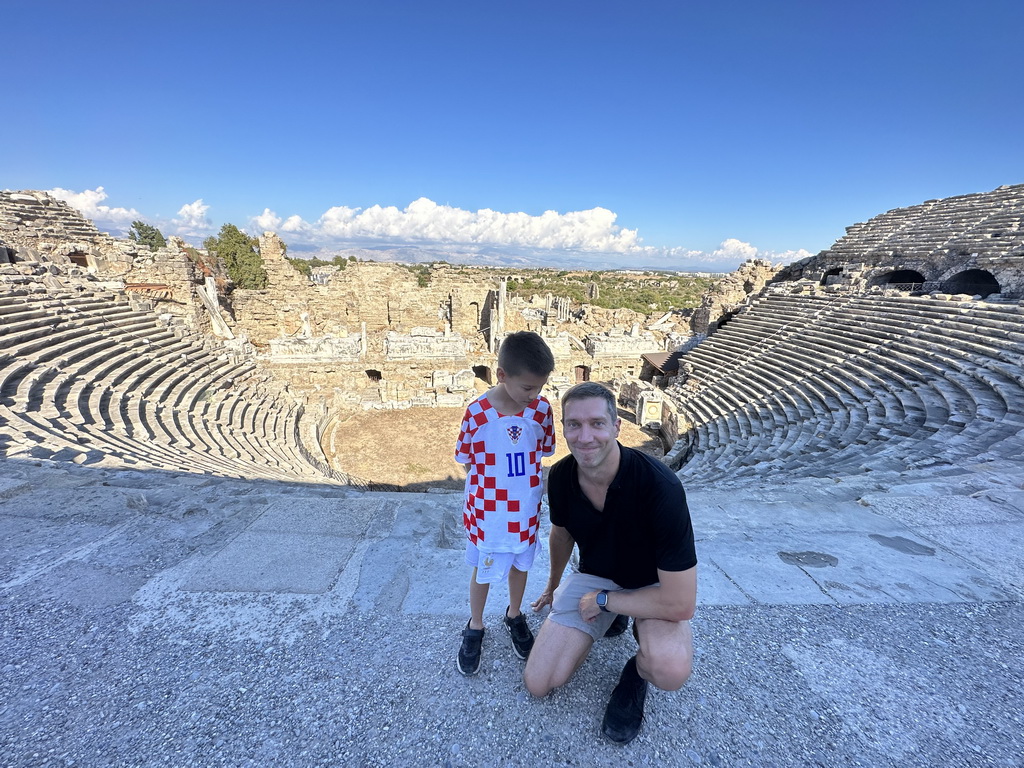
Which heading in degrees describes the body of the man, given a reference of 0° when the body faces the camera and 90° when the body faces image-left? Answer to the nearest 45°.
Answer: approximately 0°

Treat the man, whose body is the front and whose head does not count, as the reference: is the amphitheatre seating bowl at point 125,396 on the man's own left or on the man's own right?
on the man's own right

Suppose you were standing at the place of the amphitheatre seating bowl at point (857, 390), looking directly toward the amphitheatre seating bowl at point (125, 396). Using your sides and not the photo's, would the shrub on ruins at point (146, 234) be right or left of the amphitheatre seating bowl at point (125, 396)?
right

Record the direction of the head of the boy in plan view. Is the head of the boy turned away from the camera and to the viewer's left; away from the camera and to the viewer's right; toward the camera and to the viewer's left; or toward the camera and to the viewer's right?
toward the camera and to the viewer's right

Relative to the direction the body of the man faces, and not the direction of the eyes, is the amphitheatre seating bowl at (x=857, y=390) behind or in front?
behind

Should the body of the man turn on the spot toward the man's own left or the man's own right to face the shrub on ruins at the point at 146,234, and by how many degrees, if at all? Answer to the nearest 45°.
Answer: approximately 135° to the man's own right
